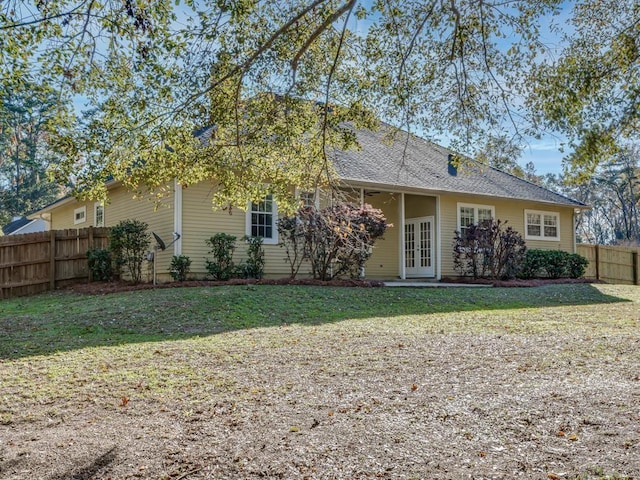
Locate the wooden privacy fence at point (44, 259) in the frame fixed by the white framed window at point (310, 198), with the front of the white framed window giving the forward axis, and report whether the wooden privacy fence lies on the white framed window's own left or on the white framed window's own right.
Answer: on the white framed window's own right

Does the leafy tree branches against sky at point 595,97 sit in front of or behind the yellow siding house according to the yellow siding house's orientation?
behind
